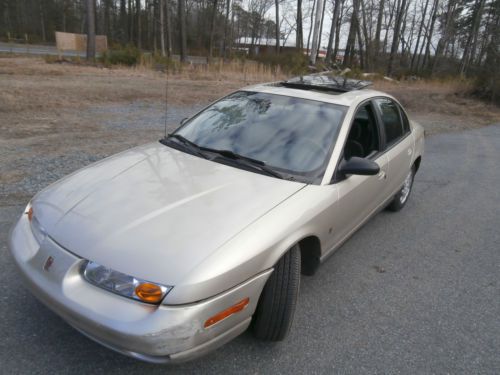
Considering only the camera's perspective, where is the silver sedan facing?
facing the viewer and to the left of the viewer

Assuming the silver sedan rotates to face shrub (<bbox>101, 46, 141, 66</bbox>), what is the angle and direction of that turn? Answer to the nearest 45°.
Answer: approximately 135° to its right
